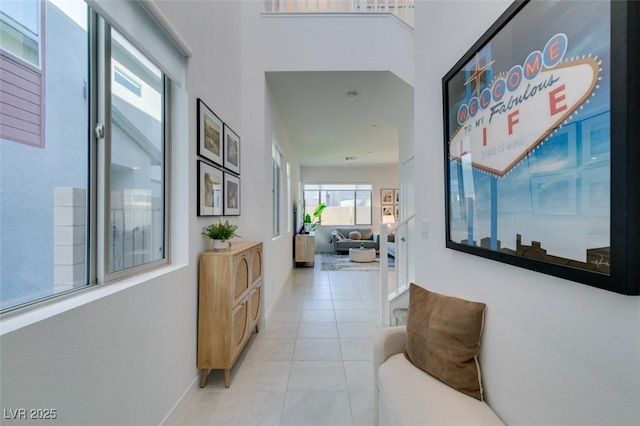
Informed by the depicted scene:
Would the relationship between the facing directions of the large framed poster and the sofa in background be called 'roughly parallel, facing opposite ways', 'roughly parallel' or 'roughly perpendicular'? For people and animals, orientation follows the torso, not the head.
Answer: roughly perpendicular

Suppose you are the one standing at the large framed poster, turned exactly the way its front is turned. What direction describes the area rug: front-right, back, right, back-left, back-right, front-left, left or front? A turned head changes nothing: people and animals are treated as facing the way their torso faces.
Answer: right

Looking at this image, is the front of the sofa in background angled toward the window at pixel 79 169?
yes

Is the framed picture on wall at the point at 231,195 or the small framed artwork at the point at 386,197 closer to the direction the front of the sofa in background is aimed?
the framed picture on wall

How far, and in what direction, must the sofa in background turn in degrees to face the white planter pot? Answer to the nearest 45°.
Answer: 0° — it already faces it

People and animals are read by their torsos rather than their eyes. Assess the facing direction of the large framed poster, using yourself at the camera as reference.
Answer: facing the viewer and to the left of the viewer

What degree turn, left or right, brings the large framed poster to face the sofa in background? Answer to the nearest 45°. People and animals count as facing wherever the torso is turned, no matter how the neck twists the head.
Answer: approximately 90° to its right

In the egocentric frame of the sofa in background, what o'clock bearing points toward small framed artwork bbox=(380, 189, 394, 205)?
The small framed artwork is roughly at 8 o'clock from the sofa in background.

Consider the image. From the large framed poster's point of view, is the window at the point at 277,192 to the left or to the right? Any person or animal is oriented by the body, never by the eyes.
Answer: on its right

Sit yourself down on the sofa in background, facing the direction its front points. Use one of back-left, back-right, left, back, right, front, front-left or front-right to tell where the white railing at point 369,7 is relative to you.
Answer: front

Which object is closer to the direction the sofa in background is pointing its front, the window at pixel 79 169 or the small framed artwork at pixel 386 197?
the window

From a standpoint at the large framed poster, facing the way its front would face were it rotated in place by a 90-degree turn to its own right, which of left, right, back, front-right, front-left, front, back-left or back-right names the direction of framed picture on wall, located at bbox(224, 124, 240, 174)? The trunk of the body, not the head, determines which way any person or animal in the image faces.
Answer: front-left

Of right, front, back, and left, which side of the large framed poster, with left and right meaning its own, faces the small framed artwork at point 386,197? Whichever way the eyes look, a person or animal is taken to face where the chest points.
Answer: right

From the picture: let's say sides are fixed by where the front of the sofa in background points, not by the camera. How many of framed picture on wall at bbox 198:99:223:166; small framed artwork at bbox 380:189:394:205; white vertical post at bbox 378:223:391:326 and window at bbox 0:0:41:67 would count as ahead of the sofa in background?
3

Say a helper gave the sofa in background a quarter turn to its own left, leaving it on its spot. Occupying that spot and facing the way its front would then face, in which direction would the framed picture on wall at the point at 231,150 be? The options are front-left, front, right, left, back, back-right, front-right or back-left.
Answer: right

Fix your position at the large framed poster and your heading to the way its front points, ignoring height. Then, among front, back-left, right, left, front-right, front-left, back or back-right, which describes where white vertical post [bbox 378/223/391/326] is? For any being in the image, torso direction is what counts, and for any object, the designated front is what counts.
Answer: right

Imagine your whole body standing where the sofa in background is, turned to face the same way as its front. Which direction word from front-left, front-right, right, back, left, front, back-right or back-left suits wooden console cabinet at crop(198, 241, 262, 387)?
front

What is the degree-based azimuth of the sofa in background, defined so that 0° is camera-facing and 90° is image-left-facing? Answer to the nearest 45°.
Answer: approximately 0°

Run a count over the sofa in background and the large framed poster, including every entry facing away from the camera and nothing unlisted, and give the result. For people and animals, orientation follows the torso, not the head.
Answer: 0

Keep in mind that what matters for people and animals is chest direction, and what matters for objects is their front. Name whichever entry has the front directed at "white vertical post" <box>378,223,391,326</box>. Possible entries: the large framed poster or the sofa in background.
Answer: the sofa in background
